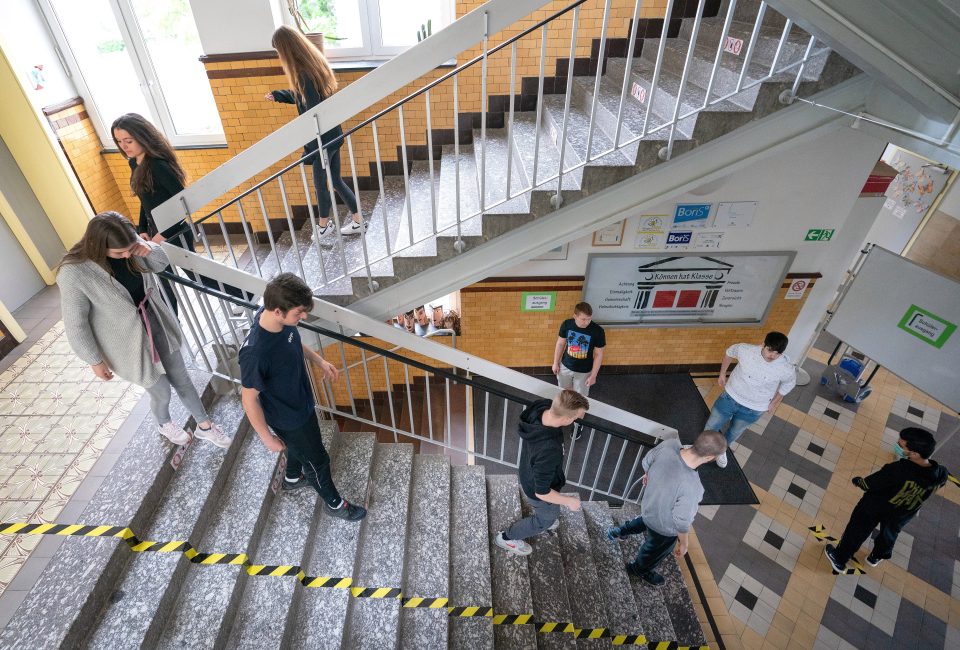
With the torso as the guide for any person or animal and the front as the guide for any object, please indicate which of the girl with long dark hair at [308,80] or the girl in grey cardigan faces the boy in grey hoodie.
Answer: the girl in grey cardigan

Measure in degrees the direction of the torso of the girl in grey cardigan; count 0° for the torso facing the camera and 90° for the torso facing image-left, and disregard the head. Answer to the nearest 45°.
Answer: approximately 315°

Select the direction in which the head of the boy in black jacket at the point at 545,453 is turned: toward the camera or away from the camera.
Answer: away from the camera

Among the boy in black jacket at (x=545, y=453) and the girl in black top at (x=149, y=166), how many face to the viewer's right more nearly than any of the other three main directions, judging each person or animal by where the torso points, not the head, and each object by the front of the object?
1

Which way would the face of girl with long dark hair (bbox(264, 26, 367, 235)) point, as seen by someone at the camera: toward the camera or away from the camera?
away from the camera
